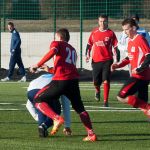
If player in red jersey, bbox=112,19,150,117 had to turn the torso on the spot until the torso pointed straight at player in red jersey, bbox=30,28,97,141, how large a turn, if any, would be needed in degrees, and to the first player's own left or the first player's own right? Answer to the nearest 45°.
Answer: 0° — they already face them

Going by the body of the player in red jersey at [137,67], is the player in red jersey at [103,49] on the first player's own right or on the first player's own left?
on the first player's own right

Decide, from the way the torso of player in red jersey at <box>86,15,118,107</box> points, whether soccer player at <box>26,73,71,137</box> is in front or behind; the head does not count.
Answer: in front

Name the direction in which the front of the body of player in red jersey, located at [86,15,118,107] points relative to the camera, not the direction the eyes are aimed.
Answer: toward the camera

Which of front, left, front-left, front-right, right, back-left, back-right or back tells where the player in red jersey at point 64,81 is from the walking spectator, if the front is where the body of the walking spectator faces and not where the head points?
left

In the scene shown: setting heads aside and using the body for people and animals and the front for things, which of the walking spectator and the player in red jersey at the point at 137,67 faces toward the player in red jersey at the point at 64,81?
the player in red jersey at the point at 137,67

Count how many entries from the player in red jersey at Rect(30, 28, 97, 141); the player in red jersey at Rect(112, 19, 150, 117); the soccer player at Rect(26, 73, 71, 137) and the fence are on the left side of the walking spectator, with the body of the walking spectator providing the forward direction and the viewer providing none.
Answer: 3

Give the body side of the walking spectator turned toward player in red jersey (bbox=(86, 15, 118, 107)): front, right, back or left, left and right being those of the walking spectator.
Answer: left

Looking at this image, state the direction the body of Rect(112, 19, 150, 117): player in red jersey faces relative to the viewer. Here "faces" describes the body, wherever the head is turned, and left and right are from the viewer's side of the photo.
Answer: facing the viewer and to the left of the viewer
